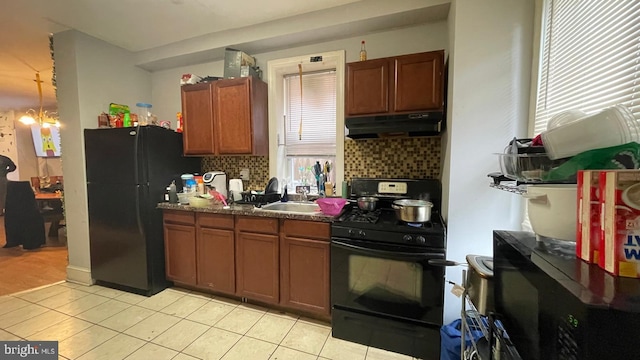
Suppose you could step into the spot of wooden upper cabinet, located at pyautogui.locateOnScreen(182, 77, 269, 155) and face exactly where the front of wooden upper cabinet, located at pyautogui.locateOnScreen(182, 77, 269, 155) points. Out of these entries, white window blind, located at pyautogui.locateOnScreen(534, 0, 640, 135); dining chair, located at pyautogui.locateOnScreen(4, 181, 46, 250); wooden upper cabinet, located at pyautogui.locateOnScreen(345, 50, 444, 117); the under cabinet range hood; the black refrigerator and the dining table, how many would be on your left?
3

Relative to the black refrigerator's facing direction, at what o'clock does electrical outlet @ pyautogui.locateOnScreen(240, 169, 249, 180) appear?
The electrical outlet is roughly at 8 o'clock from the black refrigerator.

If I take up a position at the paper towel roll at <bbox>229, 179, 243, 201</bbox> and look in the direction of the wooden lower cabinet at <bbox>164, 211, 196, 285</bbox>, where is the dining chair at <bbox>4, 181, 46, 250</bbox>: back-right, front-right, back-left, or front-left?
front-right

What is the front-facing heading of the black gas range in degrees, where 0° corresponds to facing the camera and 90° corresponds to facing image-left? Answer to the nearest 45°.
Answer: approximately 0°

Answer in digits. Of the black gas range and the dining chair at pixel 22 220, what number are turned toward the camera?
1

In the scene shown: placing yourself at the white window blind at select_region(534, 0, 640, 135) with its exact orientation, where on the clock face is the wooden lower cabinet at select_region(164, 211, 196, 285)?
The wooden lower cabinet is roughly at 1 o'clock from the white window blind.

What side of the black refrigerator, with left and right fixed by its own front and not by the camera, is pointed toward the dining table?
right

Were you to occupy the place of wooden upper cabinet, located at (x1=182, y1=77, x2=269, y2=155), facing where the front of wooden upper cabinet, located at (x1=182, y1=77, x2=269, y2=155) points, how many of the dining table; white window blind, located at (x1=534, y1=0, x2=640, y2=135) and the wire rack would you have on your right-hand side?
1

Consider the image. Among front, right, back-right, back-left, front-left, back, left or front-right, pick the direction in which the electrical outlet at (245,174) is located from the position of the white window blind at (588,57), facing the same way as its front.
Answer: front-right

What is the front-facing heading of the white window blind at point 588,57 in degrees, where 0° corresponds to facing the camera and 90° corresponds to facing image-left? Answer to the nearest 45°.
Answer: approximately 45°

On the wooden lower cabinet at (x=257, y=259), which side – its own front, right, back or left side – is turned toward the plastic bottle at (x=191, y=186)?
right

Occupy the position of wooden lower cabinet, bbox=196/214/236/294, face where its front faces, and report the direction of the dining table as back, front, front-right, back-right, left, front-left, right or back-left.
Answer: right

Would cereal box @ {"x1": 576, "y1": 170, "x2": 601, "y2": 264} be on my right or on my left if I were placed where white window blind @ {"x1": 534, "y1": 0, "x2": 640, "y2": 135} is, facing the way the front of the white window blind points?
on my left

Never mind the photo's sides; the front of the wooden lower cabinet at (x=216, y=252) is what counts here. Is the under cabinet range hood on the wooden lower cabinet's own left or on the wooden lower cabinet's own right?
on the wooden lower cabinet's own left

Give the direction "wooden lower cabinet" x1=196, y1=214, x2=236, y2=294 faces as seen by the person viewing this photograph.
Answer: facing the viewer and to the left of the viewer

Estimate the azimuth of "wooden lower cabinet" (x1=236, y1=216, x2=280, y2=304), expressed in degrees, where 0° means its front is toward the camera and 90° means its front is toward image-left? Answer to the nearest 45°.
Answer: approximately 45°

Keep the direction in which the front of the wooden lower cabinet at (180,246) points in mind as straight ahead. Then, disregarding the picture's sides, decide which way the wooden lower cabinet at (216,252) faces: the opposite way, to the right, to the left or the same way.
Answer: the same way

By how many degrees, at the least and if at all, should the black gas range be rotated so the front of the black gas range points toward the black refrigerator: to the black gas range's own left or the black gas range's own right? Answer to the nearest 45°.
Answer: approximately 90° to the black gas range's own right

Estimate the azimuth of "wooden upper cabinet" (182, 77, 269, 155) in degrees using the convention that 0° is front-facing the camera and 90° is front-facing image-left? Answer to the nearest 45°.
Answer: approximately 45°
